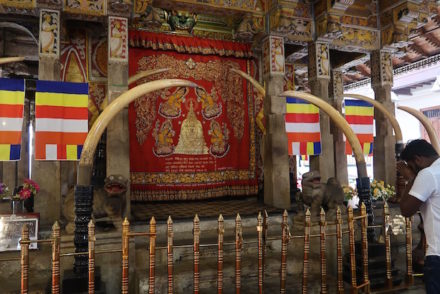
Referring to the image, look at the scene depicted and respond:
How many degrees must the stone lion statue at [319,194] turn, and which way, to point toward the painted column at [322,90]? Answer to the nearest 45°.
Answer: approximately 135° to its right

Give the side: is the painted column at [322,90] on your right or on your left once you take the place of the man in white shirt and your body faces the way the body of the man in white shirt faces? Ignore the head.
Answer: on your right

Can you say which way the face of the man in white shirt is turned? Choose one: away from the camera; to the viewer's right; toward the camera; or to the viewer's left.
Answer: to the viewer's left

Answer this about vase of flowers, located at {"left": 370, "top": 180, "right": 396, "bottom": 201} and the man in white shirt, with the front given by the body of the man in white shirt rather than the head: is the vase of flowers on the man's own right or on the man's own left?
on the man's own right

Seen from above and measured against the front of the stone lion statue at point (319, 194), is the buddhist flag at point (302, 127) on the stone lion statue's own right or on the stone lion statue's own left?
on the stone lion statue's own right

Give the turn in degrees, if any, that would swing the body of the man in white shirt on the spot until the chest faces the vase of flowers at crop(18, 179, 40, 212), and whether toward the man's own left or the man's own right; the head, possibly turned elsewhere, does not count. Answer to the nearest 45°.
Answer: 0° — they already face it

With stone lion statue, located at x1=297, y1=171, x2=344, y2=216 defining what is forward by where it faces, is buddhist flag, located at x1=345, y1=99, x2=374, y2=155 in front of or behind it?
behind

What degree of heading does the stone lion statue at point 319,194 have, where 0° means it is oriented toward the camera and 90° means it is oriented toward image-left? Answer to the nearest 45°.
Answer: approximately 45°

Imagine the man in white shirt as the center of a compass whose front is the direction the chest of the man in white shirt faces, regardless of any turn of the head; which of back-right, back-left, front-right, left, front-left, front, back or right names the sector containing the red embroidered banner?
front-right

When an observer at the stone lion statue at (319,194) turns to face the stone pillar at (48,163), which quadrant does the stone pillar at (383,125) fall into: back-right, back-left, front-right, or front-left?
back-right

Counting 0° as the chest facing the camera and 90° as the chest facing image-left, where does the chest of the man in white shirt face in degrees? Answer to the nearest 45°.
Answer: approximately 90°
